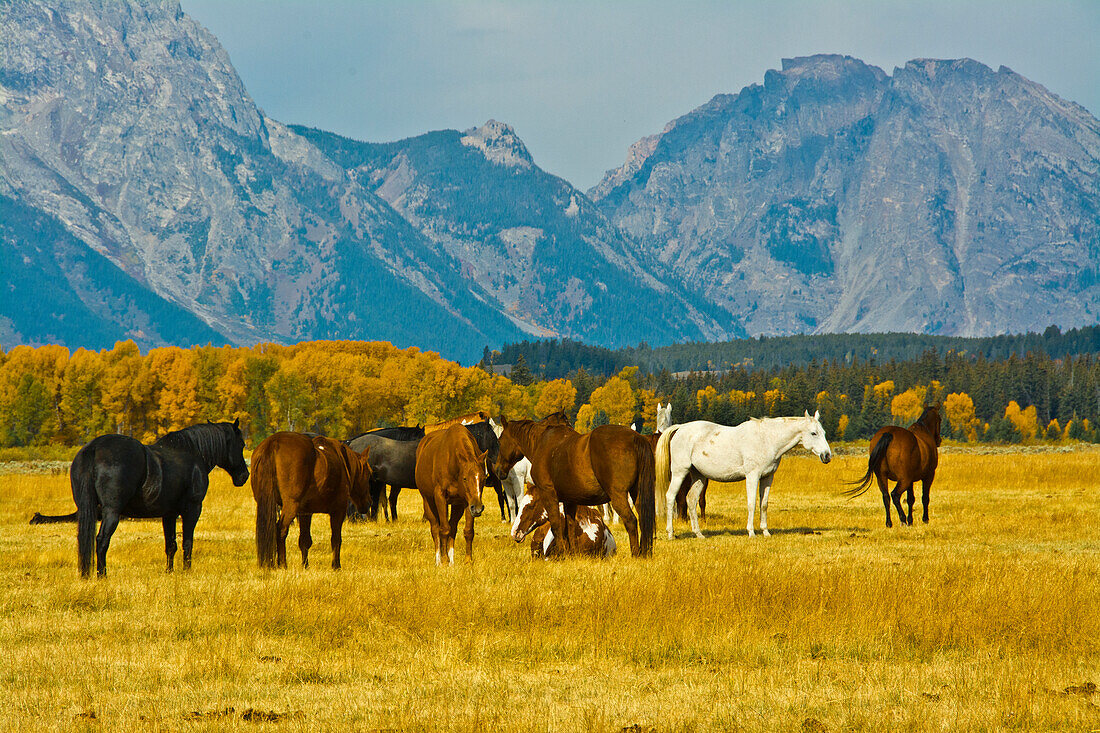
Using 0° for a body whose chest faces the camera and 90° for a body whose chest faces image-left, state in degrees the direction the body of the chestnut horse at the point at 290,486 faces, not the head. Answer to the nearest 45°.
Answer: approximately 225°

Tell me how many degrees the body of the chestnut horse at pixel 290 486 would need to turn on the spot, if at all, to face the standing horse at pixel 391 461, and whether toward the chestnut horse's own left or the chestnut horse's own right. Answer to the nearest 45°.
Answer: approximately 45° to the chestnut horse's own left

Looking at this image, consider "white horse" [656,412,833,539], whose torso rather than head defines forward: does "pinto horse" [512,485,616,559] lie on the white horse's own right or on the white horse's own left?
on the white horse's own right

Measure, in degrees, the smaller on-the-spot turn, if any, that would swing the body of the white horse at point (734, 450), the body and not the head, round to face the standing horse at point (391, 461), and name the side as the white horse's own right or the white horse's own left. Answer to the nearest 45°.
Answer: approximately 180°

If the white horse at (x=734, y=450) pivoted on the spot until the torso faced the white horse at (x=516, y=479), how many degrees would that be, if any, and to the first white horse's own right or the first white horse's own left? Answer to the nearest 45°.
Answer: approximately 135° to the first white horse's own left

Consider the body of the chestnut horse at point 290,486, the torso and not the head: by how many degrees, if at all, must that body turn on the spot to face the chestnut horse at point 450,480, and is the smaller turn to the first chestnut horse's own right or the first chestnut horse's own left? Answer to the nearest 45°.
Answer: approximately 45° to the first chestnut horse's own right

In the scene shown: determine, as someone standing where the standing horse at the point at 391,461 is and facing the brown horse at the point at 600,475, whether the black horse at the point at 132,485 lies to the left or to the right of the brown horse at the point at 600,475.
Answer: right

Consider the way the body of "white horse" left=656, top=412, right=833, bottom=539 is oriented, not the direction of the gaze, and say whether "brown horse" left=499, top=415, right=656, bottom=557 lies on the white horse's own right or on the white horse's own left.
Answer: on the white horse's own right

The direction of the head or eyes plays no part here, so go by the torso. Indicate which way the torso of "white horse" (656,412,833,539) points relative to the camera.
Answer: to the viewer's right

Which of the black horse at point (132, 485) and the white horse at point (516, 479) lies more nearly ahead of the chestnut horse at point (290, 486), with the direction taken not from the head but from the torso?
the white horse
